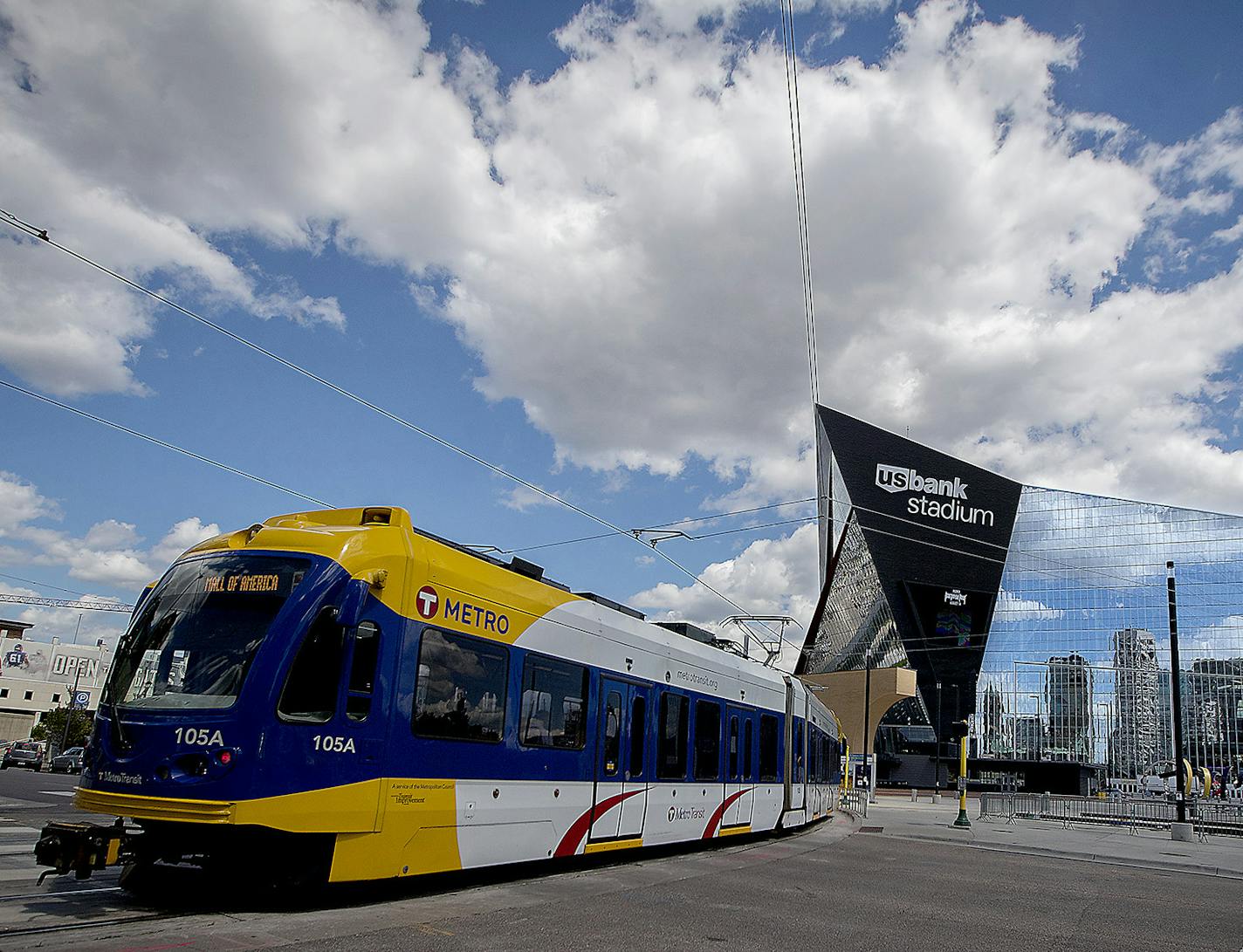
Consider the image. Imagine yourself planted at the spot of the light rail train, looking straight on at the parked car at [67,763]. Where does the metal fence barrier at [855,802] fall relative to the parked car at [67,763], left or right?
right

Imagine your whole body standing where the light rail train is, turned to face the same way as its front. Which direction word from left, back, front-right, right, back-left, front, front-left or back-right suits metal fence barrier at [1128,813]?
back

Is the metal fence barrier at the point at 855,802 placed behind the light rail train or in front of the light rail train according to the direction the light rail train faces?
behind

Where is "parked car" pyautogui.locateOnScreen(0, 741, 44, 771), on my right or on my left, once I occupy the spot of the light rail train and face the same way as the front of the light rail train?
on my right

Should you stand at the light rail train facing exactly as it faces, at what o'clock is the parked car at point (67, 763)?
The parked car is roughly at 4 o'clock from the light rail train.

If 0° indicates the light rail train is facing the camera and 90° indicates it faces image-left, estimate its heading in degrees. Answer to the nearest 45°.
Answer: approximately 45°
